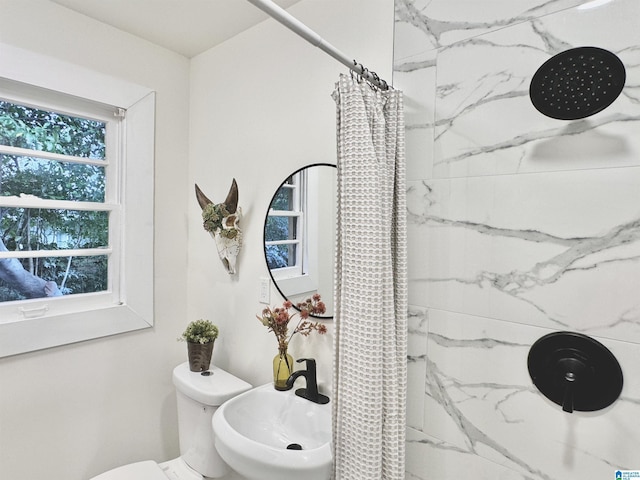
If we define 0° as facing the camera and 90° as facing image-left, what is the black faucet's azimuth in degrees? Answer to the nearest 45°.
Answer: approximately 45°

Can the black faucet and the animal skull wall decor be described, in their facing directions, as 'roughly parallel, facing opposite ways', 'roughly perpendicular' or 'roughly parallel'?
roughly parallel

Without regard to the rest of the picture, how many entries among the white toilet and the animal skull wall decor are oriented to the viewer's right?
0

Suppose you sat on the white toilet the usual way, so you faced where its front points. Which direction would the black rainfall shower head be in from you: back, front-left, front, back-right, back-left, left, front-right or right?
left

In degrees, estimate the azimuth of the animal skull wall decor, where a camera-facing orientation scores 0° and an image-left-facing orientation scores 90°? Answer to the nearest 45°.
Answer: approximately 45°

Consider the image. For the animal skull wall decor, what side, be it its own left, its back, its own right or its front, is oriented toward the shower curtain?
left

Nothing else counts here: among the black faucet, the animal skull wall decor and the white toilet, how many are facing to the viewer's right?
0

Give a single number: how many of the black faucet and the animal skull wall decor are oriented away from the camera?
0

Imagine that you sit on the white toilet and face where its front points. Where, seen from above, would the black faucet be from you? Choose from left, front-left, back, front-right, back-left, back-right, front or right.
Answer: left

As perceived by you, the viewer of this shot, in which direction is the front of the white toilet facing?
facing the viewer and to the left of the viewer
